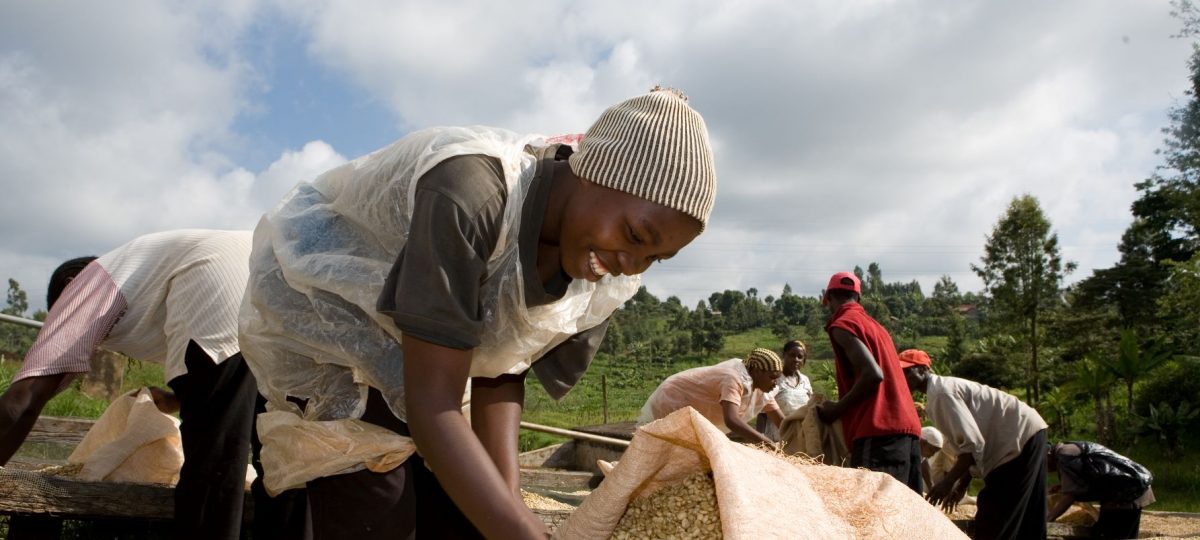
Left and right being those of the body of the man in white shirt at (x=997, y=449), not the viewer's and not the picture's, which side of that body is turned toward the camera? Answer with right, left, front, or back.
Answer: left

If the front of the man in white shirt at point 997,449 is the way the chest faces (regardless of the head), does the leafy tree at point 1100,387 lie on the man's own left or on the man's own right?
on the man's own right

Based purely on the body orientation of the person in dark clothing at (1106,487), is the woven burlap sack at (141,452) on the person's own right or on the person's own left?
on the person's own left

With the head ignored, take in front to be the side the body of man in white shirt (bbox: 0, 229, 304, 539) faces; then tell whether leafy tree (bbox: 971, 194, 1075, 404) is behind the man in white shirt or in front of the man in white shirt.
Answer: behind

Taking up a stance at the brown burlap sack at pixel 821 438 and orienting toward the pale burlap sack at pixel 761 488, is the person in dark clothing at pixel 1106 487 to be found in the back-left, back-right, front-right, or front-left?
back-left

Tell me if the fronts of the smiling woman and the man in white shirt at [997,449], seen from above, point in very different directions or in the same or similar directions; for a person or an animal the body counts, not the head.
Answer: very different directions

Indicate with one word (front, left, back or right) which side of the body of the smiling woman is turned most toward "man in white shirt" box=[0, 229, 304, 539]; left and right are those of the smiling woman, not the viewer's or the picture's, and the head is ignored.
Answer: back

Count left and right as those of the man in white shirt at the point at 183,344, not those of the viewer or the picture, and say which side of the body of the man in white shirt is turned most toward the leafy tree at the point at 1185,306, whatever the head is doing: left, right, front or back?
back

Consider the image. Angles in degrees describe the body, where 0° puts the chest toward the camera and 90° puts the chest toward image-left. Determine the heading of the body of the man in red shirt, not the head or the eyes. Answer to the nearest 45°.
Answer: approximately 135°

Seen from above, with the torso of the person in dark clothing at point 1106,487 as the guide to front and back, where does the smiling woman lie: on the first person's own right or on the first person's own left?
on the first person's own left

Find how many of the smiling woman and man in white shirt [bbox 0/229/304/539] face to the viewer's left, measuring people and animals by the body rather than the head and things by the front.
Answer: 1

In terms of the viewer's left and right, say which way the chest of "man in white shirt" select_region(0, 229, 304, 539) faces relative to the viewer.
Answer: facing to the left of the viewer

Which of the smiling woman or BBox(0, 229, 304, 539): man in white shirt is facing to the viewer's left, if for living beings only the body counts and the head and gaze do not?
the man in white shirt
